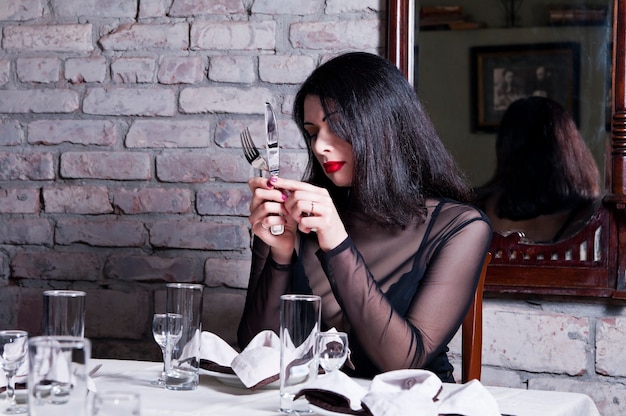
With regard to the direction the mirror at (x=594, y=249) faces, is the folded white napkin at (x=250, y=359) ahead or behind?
ahead

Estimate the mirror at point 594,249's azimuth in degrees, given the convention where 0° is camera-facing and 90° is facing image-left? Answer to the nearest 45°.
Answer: approximately 0°

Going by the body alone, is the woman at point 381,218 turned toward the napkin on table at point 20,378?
yes

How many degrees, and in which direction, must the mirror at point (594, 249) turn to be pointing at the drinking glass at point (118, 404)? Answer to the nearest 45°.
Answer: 0° — it already faces it

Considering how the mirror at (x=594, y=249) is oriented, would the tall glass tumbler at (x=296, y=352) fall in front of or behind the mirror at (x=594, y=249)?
in front

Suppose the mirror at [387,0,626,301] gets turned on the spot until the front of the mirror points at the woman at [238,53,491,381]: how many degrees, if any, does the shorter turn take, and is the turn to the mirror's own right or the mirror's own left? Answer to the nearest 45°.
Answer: approximately 45° to the mirror's own right

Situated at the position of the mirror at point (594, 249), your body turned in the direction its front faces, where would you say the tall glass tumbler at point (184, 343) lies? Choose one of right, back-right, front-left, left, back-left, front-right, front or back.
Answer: front-right

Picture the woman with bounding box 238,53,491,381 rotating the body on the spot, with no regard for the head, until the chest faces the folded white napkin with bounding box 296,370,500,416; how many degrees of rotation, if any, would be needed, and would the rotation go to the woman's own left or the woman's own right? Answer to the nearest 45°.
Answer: approximately 45° to the woman's own left

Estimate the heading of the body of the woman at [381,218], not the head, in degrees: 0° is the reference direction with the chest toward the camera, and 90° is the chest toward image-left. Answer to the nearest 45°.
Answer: approximately 45°
